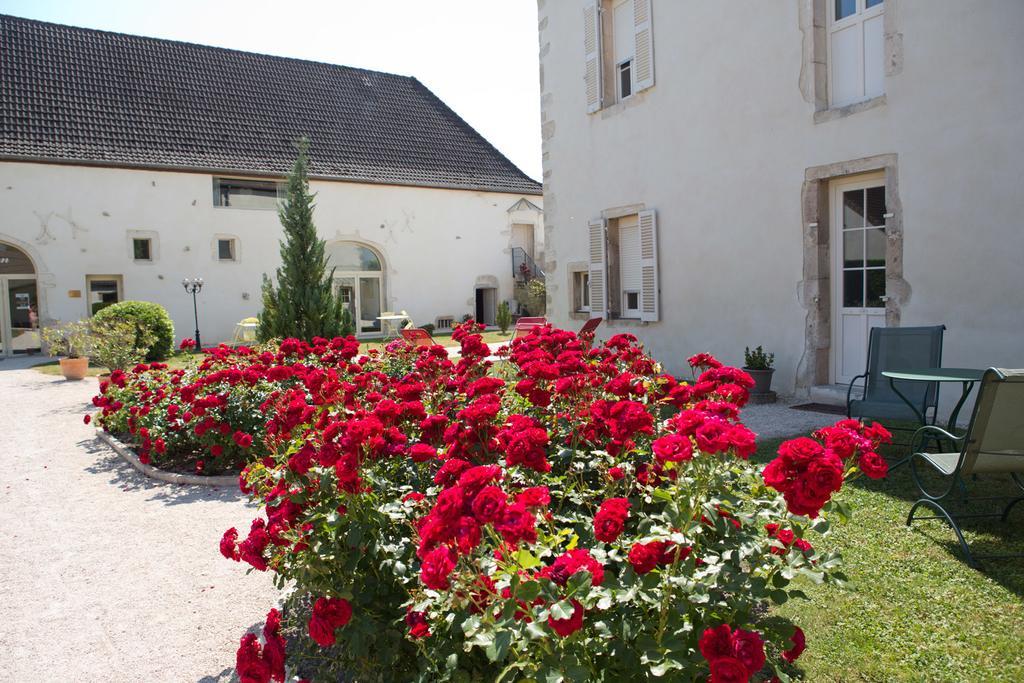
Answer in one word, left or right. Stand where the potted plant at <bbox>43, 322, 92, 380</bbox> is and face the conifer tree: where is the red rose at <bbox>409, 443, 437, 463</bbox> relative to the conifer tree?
right

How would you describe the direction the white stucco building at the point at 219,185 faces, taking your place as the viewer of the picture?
facing the viewer and to the right of the viewer

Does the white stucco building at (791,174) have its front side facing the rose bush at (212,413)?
yes

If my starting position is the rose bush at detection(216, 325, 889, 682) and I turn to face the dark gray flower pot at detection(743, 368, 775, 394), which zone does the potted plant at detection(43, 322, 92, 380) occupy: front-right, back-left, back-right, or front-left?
front-left

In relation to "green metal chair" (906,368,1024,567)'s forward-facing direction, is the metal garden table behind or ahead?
ahead

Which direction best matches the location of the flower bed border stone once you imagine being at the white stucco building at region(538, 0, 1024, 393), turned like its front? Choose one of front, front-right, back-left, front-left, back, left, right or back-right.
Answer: front

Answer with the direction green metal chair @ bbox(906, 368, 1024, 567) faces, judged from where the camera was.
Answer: facing away from the viewer and to the left of the viewer

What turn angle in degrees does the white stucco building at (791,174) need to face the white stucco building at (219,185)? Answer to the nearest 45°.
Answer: approximately 90° to its right

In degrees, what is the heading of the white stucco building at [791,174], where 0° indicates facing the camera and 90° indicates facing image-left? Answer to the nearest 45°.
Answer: approximately 45°
